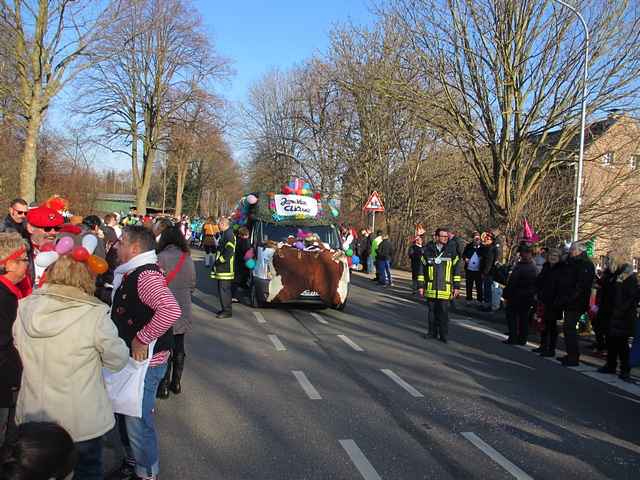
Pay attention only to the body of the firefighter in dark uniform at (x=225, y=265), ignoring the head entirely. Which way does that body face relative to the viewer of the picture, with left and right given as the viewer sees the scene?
facing to the left of the viewer

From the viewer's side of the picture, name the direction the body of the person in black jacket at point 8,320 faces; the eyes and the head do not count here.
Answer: to the viewer's right

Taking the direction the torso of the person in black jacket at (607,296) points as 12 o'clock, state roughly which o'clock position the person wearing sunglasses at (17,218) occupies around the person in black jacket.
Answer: The person wearing sunglasses is roughly at 11 o'clock from the person in black jacket.

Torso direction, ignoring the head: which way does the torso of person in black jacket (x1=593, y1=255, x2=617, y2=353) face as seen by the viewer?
to the viewer's left

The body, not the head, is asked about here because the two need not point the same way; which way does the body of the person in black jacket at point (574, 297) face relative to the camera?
to the viewer's left

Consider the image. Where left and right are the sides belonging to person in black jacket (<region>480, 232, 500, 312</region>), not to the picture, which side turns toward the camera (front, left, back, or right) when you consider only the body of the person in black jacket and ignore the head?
left
